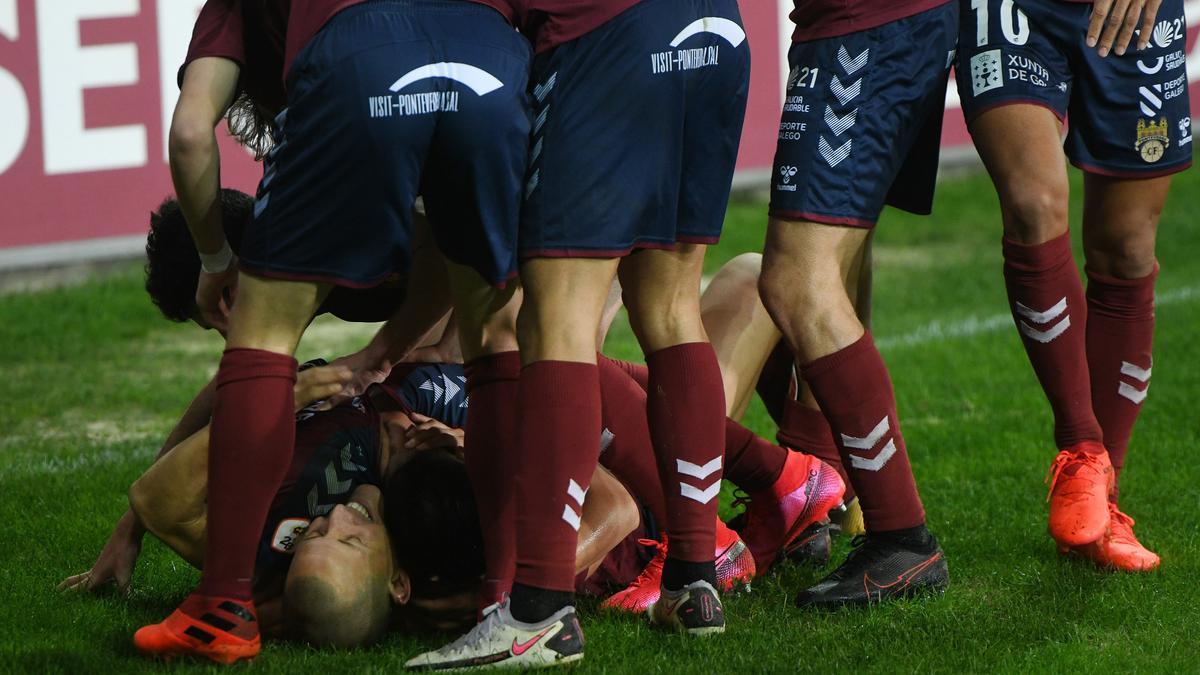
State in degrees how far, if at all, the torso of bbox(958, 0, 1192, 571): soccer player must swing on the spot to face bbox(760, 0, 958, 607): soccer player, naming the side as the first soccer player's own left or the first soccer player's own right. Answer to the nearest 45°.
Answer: approximately 45° to the first soccer player's own right

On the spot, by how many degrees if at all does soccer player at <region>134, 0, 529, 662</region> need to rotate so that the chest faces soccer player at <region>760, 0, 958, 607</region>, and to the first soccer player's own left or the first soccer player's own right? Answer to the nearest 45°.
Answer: approximately 135° to the first soccer player's own right

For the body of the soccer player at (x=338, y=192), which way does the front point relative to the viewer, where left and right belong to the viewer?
facing away from the viewer and to the left of the viewer

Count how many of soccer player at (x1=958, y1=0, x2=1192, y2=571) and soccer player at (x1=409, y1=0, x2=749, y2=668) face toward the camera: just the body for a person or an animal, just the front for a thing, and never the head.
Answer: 1
